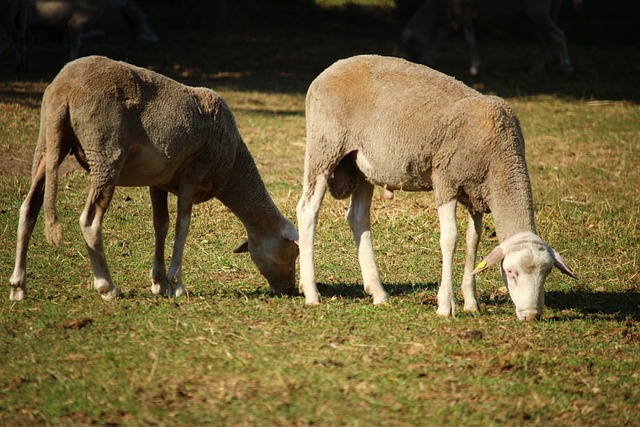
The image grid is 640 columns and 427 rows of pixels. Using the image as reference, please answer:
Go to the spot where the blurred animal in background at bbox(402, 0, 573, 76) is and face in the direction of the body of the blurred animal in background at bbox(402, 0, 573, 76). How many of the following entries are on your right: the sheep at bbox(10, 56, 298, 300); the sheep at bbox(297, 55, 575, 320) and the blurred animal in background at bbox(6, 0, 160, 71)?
0

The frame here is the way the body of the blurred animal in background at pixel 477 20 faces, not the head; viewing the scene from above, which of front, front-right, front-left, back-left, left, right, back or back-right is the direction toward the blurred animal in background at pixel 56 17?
front-left

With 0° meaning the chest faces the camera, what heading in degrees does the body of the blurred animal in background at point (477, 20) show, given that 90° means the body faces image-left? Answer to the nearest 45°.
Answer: approximately 90°

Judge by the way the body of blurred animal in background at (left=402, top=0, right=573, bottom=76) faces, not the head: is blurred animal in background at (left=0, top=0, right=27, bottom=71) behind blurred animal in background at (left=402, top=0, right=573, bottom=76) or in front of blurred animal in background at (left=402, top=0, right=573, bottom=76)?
in front

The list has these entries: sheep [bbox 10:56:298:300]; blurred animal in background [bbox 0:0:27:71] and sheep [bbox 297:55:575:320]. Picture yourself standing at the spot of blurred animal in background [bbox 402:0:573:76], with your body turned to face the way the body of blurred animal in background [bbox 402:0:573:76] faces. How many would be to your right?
0

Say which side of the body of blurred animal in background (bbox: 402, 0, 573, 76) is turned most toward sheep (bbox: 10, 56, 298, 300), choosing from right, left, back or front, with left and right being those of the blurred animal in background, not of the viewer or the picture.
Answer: left

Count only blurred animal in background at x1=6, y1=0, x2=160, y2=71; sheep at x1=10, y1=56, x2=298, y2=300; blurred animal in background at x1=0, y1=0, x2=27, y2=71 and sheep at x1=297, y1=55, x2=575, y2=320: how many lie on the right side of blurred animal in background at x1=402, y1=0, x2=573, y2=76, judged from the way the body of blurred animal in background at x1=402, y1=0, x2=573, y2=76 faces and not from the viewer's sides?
0
